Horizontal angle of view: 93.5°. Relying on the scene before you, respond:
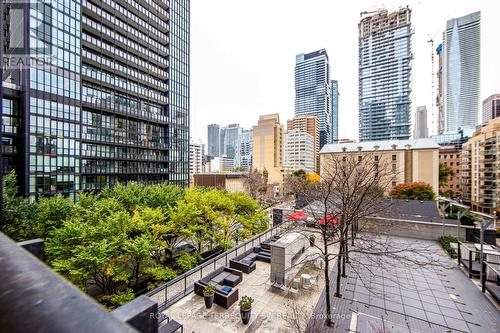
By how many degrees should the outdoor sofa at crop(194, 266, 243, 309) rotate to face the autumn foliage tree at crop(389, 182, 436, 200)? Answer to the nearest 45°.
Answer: approximately 90° to its left

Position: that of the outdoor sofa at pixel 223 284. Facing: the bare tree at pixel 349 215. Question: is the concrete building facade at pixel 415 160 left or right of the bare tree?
left

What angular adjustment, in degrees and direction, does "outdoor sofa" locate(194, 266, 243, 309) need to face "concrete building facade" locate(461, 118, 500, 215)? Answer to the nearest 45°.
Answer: approximately 90° to its left

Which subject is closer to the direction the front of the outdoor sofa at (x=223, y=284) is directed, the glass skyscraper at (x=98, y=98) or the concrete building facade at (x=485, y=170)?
the concrete building facade

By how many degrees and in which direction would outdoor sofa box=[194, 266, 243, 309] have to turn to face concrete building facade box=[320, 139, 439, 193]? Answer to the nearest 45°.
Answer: approximately 90° to its left

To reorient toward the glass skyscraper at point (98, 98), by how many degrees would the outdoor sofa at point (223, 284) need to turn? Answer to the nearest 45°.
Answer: approximately 180°

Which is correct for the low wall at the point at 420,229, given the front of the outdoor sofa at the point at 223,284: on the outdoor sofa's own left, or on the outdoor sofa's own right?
on the outdoor sofa's own left

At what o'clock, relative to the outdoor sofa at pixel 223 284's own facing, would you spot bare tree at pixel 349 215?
The bare tree is roughly at 11 o'clock from the outdoor sofa.

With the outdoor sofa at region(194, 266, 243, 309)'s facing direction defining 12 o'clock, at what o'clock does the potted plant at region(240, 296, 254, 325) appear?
The potted plant is roughly at 1 o'clock from the outdoor sofa.

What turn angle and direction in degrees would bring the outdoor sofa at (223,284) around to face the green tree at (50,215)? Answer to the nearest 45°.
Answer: approximately 180°

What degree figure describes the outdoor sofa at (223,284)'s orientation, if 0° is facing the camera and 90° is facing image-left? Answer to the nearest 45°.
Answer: approximately 315°

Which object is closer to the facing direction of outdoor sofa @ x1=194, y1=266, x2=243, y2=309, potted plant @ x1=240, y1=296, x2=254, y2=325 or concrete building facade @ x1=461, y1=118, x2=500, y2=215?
the potted plant
